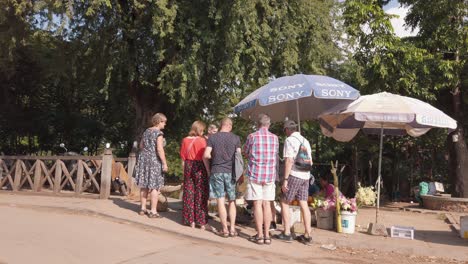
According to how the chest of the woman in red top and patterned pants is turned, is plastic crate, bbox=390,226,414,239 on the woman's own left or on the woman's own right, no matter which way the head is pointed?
on the woman's own right

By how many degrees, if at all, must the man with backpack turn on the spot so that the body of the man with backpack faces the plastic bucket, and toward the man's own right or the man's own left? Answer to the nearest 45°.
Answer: approximately 90° to the man's own right

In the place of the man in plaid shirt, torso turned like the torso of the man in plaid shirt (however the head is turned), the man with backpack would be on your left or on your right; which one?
on your right

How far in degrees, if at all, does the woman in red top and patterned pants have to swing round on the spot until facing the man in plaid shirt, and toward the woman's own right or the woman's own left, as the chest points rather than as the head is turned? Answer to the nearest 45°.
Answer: approximately 135° to the woman's own right

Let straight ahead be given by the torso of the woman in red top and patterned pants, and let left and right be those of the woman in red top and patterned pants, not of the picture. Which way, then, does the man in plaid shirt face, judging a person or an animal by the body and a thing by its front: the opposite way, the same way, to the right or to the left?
the same way

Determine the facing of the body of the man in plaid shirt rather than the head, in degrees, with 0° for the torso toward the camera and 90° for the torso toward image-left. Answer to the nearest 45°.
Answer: approximately 180°

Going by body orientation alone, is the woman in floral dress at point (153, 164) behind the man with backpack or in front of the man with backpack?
in front

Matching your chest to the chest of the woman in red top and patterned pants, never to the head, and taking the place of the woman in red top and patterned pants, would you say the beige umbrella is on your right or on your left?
on your right

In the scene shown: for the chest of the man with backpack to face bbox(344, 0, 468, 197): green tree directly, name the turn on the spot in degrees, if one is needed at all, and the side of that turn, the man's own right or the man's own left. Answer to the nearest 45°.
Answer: approximately 90° to the man's own right

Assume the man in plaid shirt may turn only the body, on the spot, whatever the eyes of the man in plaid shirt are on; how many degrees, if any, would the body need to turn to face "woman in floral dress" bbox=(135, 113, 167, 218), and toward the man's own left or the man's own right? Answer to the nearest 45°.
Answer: approximately 45° to the man's own left

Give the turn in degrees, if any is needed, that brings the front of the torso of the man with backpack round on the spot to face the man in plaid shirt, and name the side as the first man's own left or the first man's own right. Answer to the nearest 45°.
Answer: approximately 90° to the first man's own left

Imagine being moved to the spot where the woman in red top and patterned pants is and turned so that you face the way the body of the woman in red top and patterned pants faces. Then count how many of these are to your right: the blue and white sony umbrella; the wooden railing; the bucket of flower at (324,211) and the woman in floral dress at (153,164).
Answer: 2

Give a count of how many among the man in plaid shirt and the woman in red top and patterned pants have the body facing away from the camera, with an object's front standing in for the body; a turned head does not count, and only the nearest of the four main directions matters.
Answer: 2

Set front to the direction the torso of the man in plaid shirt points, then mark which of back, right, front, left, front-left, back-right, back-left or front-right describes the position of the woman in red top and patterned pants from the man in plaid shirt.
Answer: front-left

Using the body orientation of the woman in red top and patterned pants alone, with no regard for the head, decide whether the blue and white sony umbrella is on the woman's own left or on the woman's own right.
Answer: on the woman's own right

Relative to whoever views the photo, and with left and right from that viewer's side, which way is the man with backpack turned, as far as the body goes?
facing away from the viewer and to the left of the viewer

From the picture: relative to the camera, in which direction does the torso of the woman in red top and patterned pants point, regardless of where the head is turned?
away from the camera
